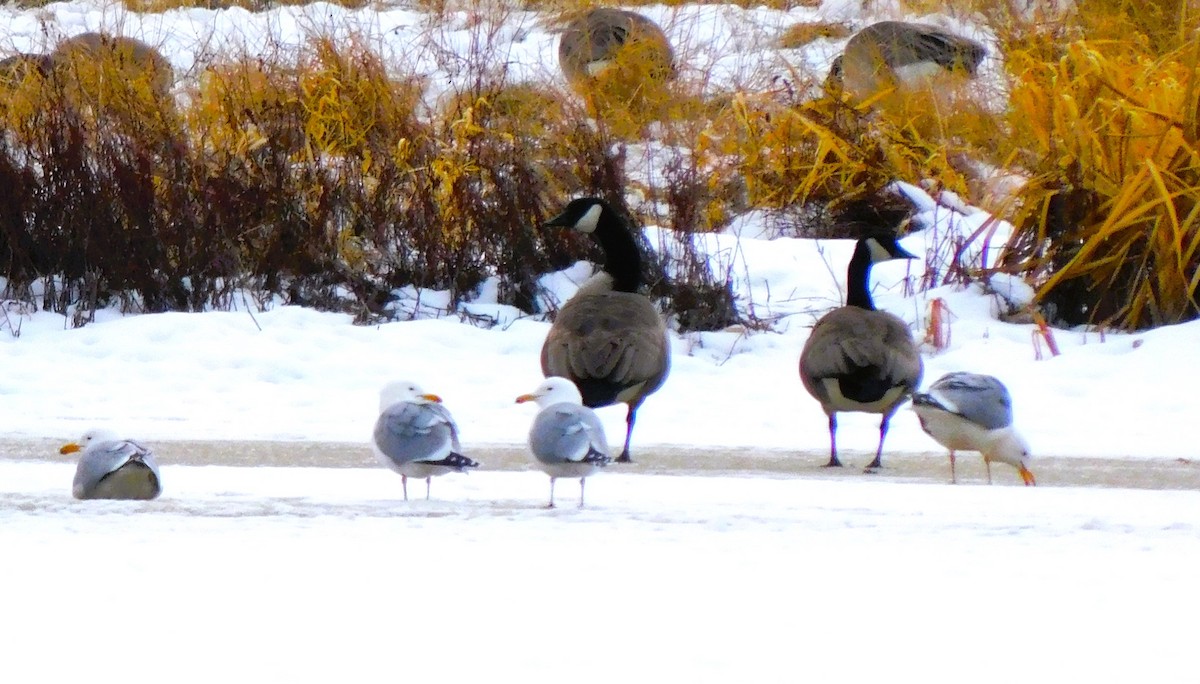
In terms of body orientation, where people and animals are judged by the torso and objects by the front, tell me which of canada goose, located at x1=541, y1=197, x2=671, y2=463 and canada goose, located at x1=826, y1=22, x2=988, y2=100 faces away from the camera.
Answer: canada goose, located at x1=541, y1=197, x2=671, y2=463

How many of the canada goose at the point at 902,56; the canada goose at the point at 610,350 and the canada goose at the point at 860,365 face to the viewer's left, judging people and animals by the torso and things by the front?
1

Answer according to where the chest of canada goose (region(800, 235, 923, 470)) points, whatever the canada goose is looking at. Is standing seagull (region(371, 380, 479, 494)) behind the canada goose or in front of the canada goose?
behind

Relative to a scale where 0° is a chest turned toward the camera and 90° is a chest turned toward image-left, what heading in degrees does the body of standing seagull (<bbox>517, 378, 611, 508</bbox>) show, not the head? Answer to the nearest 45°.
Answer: approximately 135°

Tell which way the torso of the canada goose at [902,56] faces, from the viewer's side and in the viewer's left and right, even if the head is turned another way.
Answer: facing to the left of the viewer

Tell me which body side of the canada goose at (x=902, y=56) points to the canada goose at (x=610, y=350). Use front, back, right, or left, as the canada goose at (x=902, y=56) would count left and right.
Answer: left

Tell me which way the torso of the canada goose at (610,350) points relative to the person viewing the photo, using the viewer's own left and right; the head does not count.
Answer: facing away from the viewer

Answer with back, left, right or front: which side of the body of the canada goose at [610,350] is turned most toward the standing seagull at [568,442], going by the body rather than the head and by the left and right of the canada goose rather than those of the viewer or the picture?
back

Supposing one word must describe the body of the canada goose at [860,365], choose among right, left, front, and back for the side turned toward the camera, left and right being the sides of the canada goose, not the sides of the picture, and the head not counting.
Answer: back

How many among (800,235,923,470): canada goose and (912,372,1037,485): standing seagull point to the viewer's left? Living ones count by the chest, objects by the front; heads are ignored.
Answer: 0

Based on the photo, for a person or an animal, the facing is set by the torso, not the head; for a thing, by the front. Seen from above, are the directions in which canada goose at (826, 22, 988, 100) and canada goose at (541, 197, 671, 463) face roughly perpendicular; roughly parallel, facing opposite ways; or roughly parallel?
roughly perpendicular

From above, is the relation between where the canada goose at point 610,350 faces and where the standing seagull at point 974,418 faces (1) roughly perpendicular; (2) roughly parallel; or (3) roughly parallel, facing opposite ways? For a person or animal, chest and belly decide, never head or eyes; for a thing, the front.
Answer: roughly perpendicular

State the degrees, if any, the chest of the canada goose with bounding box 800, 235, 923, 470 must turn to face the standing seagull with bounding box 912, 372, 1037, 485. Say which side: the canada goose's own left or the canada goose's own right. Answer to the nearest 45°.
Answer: approximately 135° to the canada goose's own right

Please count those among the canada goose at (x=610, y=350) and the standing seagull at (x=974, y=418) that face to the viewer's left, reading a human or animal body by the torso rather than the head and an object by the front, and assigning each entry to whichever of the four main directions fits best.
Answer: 0

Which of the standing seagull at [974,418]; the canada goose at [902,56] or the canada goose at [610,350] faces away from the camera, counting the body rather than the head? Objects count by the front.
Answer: the canada goose at [610,350]

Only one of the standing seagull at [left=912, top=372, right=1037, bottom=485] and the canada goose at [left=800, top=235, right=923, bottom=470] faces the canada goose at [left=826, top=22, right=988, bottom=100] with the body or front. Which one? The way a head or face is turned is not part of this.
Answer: the canada goose at [left=800, top=235, right=923, bottom=470]

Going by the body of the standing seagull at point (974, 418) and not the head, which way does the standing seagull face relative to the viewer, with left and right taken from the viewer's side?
facing to the right of the viewer
